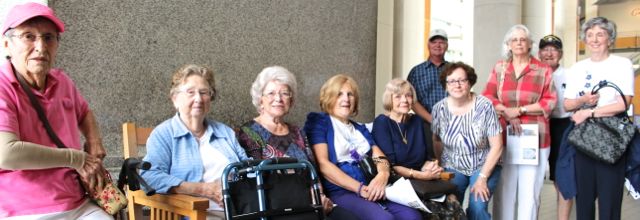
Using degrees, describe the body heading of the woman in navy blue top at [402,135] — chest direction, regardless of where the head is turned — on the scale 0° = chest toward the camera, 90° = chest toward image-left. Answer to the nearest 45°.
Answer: approximately 315°

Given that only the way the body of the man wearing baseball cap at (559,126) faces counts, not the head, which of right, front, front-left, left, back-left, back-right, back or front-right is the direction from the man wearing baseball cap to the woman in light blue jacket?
front-right

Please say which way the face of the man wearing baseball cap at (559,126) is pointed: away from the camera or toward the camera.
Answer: toward the camera

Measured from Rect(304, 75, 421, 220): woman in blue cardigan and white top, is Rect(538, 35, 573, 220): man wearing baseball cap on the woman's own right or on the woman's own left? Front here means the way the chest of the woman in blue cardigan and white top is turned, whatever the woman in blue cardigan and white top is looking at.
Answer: on the woman's own left

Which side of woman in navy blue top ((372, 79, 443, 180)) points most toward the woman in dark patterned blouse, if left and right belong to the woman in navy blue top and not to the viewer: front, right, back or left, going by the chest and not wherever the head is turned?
right

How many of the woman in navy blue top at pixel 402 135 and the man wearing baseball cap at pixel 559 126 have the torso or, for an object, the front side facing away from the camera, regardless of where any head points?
0

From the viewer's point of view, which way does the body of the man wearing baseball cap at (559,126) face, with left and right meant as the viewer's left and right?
facing the viewer

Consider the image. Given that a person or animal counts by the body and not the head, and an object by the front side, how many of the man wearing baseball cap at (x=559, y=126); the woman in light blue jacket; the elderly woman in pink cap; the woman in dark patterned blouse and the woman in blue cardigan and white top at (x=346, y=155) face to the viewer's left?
0

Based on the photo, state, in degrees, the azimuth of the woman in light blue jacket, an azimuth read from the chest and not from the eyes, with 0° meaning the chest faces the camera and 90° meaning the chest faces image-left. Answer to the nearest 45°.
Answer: approximately 315°

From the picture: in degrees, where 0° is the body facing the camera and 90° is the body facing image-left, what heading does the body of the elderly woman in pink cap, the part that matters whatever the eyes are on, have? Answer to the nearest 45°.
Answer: approximately 315°

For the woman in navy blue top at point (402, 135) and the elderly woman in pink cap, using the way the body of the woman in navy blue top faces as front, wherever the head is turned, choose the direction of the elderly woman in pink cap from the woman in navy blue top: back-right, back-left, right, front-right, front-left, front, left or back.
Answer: right

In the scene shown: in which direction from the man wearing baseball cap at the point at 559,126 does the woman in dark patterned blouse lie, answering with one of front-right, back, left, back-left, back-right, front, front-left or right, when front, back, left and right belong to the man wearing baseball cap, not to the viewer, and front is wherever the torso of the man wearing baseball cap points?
front-right

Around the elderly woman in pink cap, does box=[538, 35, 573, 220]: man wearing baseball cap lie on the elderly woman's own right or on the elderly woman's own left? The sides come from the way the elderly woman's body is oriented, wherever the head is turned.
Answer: on the elderly woman's own left

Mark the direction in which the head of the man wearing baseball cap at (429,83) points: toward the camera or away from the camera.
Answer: toward the camera

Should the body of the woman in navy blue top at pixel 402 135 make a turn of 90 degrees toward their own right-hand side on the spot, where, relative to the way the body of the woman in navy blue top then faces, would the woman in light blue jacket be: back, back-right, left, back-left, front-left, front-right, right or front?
front

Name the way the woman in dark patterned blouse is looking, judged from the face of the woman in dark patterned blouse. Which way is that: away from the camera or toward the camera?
toward the camera

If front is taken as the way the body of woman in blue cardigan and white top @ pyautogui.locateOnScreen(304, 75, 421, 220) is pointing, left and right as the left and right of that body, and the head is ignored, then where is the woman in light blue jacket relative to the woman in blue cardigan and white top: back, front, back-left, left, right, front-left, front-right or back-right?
right

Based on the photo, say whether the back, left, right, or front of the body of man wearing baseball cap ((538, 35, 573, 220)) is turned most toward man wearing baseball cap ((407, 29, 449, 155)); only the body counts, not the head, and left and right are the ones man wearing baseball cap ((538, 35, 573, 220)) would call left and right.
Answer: right

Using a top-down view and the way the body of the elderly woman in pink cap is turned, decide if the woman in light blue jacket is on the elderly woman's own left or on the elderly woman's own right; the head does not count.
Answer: on the elderly woman's own left

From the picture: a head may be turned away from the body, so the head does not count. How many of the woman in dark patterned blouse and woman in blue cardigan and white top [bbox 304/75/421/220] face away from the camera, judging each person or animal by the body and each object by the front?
0
